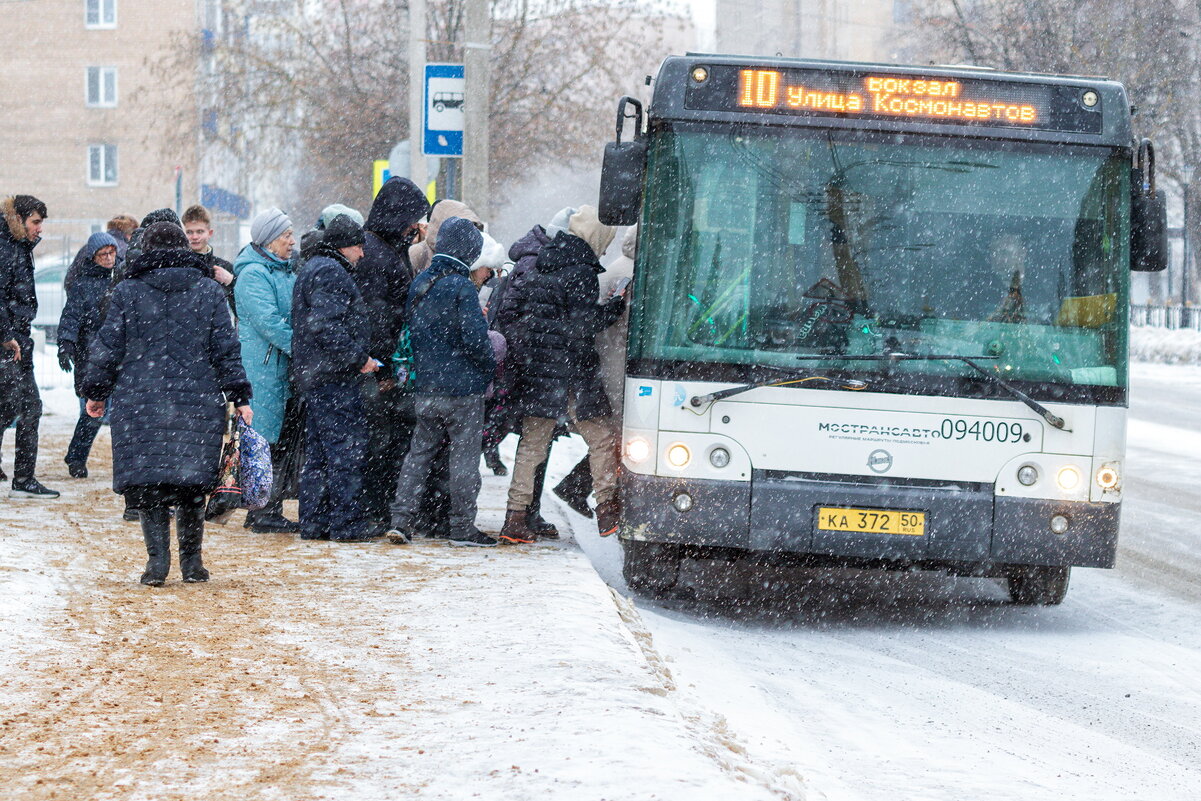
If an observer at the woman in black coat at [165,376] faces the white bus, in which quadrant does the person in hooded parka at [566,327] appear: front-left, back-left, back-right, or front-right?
front-left

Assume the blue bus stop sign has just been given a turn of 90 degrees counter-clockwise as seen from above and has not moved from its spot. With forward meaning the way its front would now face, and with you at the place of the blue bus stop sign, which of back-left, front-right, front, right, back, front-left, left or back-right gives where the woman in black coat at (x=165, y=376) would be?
right

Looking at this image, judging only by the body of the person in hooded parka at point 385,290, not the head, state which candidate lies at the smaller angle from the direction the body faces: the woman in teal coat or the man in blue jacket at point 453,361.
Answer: the man in blue jacket

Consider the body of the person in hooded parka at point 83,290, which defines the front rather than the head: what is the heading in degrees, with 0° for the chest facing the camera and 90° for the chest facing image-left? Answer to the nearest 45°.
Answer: approximately 315°

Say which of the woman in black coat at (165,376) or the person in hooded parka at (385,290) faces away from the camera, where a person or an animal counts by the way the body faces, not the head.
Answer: the woman in black coat

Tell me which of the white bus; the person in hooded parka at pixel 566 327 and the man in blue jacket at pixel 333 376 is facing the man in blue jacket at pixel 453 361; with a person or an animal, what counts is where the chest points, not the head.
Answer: the man in blue jacket at pixel 333 376

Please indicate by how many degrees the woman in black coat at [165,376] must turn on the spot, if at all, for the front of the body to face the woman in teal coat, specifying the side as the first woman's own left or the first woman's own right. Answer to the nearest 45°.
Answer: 0° — they already face them

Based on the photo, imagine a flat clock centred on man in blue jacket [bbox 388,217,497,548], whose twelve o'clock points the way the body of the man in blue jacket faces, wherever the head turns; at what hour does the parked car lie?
The parked car is roughly at 10 o'clock from the man in blue jacket.

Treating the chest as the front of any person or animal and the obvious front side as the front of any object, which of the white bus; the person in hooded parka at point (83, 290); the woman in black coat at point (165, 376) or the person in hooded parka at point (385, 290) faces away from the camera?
the woman in black coat

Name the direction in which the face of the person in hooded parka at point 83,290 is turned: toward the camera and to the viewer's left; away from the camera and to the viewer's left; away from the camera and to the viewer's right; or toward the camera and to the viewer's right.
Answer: toward the camera and to the viewer's right

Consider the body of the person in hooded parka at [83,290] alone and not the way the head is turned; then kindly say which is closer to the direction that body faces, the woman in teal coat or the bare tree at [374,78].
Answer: the woman in teal coat

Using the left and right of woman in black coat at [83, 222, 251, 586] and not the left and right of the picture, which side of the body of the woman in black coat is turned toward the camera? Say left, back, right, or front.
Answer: back

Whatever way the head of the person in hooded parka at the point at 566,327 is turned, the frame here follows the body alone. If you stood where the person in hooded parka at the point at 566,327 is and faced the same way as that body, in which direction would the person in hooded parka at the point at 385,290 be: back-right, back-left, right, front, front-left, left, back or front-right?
back-left

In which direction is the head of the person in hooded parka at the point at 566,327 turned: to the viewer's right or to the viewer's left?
to the viewer's right

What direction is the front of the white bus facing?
toward the camera

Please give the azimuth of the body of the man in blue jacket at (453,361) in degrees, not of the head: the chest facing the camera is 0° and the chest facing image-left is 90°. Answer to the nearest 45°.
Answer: approximately 225°

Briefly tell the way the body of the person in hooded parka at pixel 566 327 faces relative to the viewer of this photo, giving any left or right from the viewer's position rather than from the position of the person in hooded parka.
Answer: facing away from the viewer and to the right of the viewer
